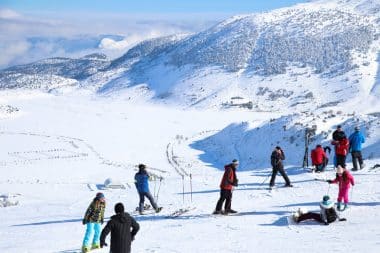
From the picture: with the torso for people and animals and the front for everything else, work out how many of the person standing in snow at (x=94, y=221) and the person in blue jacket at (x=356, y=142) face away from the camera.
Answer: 1

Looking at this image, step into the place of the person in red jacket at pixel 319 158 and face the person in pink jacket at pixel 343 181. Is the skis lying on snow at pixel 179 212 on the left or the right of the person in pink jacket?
right
